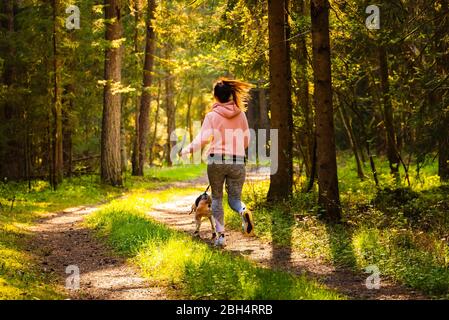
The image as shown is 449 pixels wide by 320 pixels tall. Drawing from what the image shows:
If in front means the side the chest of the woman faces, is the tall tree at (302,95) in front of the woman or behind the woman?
in front

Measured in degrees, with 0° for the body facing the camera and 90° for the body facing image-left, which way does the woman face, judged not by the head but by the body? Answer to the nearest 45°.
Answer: approximately 180°

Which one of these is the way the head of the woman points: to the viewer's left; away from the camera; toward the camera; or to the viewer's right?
away from the camera
